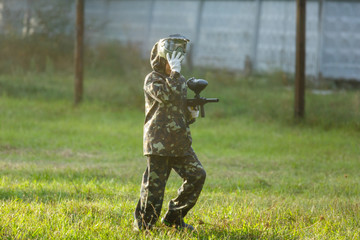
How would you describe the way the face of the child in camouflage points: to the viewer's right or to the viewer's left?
to the viewer's right

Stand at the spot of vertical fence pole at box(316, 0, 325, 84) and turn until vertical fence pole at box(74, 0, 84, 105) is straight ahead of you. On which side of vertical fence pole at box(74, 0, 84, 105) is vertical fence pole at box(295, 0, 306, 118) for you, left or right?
left

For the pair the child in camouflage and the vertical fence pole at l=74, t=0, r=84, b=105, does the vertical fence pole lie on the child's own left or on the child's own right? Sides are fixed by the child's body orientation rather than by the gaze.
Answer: on the child's own left

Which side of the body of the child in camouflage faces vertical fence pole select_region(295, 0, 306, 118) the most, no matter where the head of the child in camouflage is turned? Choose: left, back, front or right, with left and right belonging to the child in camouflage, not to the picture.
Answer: left

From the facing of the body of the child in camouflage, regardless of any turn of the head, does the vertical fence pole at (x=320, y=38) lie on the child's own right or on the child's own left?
on the child's own left

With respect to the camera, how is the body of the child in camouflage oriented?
to the viewer's right
